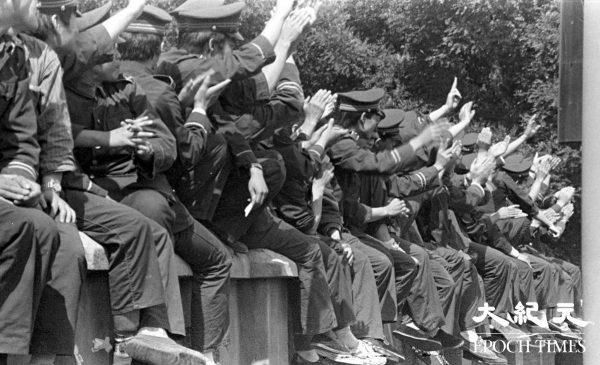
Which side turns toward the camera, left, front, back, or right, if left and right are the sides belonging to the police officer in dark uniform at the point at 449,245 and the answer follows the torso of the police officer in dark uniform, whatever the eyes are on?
right

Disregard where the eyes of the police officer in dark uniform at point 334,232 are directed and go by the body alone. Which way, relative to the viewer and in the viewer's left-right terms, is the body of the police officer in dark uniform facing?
facing to the right of the viewer

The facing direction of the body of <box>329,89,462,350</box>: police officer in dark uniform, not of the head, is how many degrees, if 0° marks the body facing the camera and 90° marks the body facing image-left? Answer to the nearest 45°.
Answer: approximately 270°

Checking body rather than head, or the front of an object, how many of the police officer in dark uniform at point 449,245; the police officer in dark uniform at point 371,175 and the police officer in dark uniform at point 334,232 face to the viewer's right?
3

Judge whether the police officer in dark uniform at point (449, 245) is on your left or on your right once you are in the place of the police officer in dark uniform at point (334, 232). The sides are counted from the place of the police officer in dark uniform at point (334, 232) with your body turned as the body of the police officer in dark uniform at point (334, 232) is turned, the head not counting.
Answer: on your left

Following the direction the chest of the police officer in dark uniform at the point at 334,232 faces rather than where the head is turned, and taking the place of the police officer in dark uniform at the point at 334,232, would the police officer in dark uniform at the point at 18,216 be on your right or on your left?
on your right

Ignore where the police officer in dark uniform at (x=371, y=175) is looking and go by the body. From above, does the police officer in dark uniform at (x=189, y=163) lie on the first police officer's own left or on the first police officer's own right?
on the first police officer's own right

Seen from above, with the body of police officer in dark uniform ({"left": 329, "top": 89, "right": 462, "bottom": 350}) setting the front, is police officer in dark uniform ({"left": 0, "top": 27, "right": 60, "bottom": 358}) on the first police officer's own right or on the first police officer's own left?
on the first police officer's own right

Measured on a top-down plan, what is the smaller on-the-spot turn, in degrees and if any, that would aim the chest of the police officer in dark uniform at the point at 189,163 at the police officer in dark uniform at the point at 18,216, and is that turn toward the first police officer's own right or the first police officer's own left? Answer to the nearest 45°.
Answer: approximately 180°
